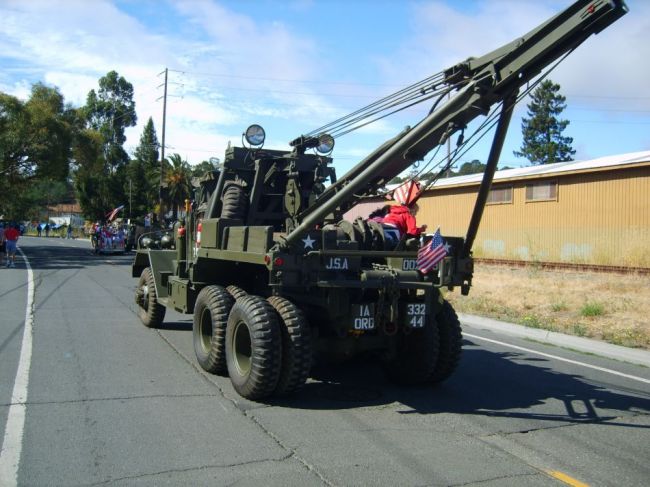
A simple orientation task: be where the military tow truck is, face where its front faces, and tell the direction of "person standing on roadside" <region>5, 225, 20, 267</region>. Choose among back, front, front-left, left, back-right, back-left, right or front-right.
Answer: front

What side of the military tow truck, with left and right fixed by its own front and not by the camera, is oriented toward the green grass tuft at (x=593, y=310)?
right

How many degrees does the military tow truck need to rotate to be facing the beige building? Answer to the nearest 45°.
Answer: approximately 90° to its right

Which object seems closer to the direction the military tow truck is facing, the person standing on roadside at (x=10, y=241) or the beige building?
the person standing on roadside

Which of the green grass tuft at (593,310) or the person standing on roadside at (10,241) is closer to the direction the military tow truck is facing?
the person standing on roadside

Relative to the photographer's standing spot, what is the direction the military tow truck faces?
facing away from the viewer and to the left of the viewer
